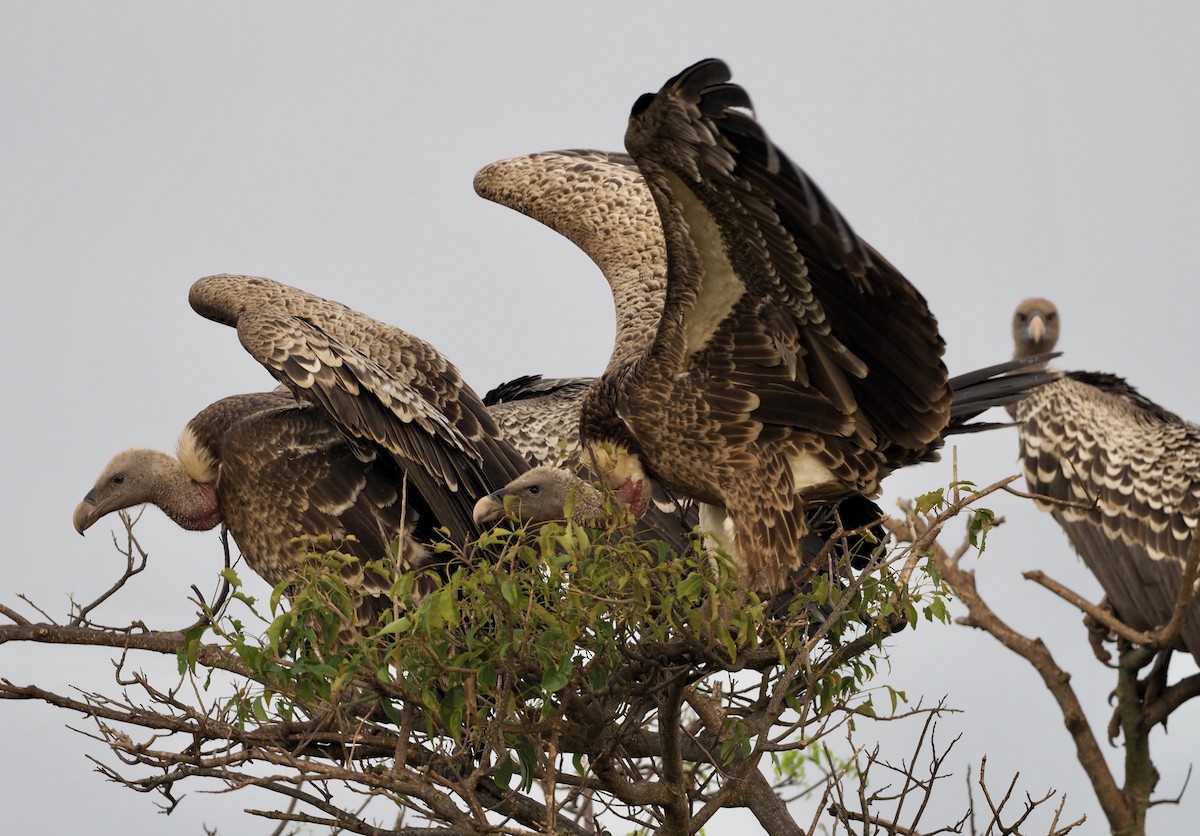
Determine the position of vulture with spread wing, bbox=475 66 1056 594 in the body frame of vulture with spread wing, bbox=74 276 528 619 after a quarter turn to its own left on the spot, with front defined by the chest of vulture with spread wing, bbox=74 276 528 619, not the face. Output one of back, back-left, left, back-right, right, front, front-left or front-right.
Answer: front-left

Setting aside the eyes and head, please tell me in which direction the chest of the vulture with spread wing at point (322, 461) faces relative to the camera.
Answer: to the viewer's left
